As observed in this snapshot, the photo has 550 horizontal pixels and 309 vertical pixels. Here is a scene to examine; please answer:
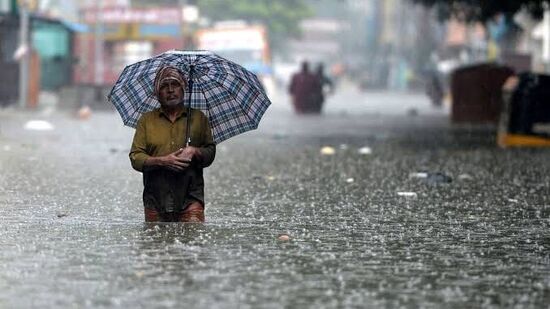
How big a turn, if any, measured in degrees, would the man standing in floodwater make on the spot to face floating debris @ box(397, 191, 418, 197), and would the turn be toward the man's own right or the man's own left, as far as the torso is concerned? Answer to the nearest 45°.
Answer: approximately 135° to the man's own left

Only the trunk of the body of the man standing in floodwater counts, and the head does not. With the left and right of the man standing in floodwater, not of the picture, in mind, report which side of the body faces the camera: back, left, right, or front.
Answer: front

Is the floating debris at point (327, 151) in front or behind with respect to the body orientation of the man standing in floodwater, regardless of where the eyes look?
behind

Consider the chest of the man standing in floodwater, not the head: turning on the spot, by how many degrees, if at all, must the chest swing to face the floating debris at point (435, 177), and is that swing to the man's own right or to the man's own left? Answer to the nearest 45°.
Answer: approximately 135° to the man's own left

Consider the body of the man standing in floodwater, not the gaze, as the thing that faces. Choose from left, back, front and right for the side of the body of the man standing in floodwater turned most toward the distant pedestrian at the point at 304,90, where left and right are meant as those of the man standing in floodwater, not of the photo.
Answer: back

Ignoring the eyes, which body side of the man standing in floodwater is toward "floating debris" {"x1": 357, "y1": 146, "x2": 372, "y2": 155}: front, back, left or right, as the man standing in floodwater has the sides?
back
